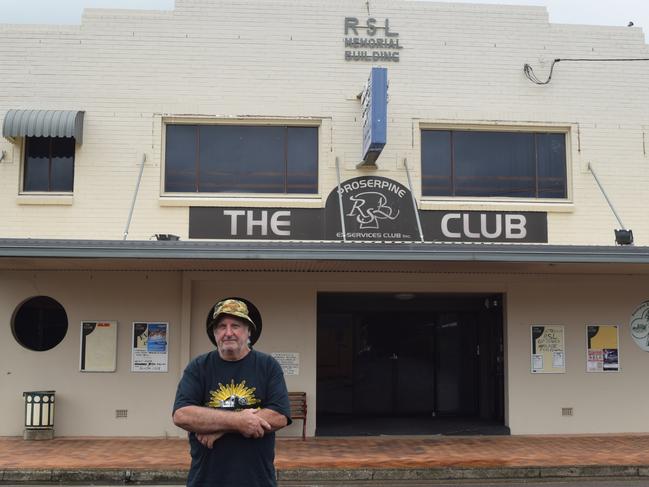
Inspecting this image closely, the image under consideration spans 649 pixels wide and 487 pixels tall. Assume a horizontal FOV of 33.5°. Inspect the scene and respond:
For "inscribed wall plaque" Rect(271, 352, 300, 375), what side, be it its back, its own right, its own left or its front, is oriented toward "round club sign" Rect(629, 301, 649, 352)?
left

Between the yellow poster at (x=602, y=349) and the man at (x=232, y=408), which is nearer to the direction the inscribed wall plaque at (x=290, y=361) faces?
the man

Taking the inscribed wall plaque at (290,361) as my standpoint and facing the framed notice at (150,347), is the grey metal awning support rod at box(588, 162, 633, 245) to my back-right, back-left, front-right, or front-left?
back-left

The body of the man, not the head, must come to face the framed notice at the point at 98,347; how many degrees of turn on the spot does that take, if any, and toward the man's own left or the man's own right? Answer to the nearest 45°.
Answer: approximately 180°

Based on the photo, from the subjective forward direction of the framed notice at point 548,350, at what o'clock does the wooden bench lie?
The wooden bench is roughly at 2 o'clock from the framed notice.
